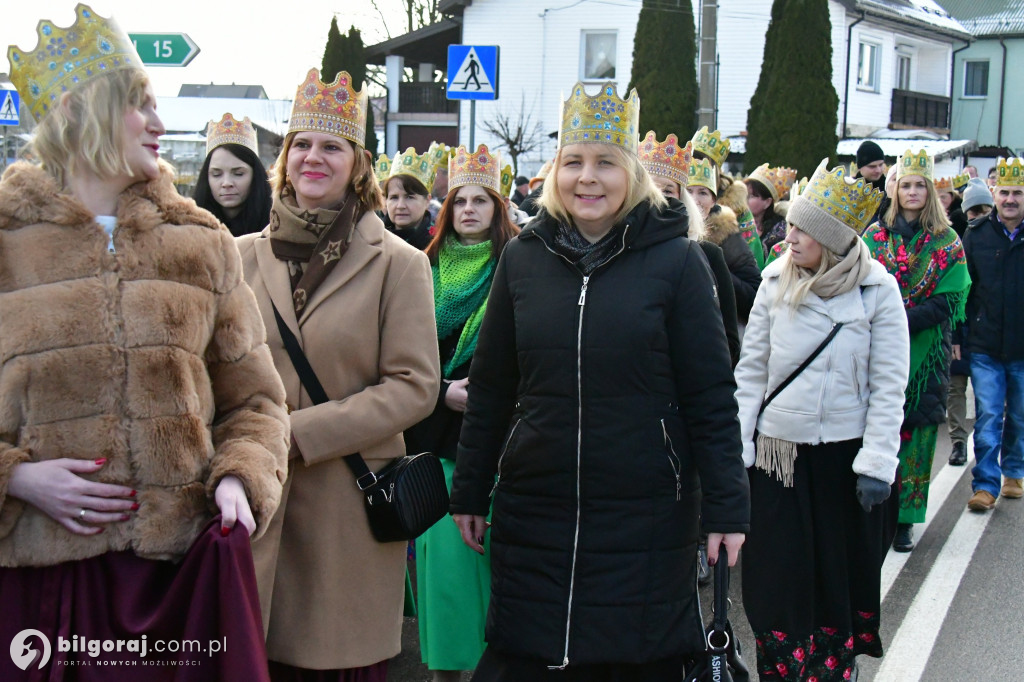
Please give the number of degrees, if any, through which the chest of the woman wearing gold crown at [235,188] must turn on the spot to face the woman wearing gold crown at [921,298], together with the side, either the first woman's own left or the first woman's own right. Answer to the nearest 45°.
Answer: approximately 90° to the first woman's own left

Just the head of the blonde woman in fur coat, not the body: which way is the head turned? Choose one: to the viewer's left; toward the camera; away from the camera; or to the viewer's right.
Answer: to the viewer's right

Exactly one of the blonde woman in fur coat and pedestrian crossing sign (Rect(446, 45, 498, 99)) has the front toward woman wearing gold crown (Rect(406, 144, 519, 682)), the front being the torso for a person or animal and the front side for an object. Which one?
the pedestrian crossing sign

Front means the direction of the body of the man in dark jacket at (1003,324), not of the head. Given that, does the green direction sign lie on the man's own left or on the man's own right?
on the man's own right

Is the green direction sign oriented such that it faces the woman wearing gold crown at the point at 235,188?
yes

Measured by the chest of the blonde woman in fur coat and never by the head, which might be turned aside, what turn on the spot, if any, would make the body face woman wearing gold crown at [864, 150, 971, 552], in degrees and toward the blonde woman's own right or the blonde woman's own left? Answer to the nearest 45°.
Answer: approximately 135° to the blonde woman's own left

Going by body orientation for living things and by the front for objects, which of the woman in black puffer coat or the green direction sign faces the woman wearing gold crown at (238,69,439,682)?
the green direction sign
